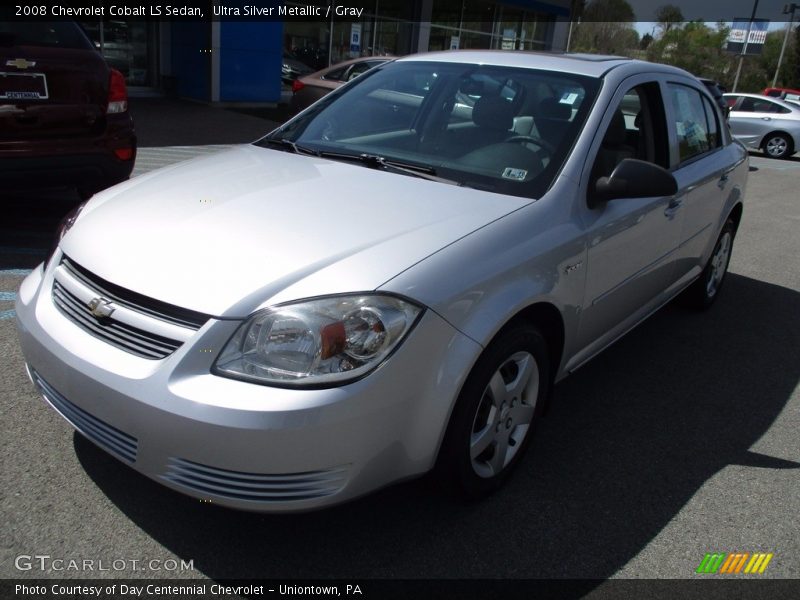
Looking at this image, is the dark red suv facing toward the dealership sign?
no

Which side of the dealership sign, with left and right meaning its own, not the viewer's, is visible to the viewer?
front

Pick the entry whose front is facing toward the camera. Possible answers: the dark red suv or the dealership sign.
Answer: the dealership sign

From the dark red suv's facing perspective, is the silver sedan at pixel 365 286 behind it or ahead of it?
behind

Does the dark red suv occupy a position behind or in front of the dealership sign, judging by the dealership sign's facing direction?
in front

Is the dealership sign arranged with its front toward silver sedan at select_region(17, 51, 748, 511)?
yes

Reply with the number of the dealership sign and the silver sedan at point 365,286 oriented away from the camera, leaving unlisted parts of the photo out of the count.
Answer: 0

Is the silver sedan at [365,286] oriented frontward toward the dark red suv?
no

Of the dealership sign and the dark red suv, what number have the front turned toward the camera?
1

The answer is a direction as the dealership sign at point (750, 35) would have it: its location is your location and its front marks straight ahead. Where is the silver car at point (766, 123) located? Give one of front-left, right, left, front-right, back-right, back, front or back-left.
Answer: front

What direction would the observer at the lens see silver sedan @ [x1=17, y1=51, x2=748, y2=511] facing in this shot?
facing the viewer and to the left of the viewer

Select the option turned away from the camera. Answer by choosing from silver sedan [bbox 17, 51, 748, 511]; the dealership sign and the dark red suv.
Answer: the dark red suv

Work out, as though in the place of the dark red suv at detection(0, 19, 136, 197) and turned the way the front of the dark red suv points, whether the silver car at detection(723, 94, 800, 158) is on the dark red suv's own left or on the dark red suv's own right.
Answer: on the dark red suv's own right

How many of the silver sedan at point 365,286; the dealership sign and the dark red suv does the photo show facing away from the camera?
1

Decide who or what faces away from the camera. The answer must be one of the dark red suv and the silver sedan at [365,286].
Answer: the dark red suv

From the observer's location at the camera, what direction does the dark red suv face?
facing away from the viewer

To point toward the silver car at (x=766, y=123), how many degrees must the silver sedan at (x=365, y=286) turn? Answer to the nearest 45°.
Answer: approximately 180°

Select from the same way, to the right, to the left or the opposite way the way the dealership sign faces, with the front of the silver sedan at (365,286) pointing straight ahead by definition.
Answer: the same way
